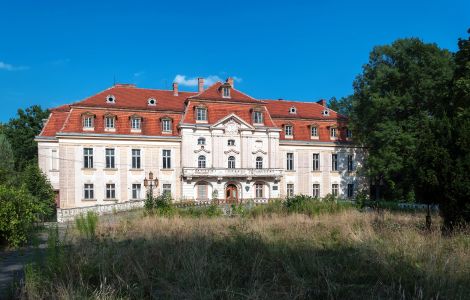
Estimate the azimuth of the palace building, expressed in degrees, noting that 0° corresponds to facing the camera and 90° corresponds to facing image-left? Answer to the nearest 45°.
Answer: approximately 0°

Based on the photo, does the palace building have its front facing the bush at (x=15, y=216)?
yes
